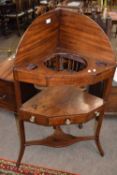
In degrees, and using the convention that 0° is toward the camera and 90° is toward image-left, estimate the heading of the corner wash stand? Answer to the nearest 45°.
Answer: approximately 0°
